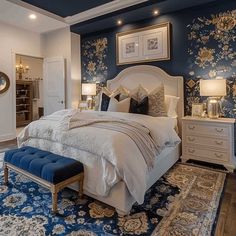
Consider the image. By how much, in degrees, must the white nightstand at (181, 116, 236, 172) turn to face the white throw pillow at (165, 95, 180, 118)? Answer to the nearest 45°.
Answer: approximately 90° to its right

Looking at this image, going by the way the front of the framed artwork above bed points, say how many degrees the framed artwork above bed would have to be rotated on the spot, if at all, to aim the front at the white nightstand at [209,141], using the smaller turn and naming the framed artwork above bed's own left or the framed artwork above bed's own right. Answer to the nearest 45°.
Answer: approximately 90° to the framed artwork above bed's own left

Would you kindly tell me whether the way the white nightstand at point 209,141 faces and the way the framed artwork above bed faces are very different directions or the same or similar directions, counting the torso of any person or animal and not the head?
same or similar directions

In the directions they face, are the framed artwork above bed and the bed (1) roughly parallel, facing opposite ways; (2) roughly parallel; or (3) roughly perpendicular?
roughly parallel

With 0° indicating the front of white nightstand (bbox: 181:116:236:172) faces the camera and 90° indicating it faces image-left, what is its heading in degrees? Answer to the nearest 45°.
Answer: approximately 45°

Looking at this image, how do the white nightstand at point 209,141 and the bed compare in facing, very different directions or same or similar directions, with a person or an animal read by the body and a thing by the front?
same or similar directions

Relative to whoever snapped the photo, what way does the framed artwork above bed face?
facing the viewer and to the left of the viewer

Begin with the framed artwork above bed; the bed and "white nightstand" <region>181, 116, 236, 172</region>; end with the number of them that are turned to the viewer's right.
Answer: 0

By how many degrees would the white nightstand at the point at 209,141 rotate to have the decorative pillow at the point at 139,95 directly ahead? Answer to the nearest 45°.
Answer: approximately 45° to its right
